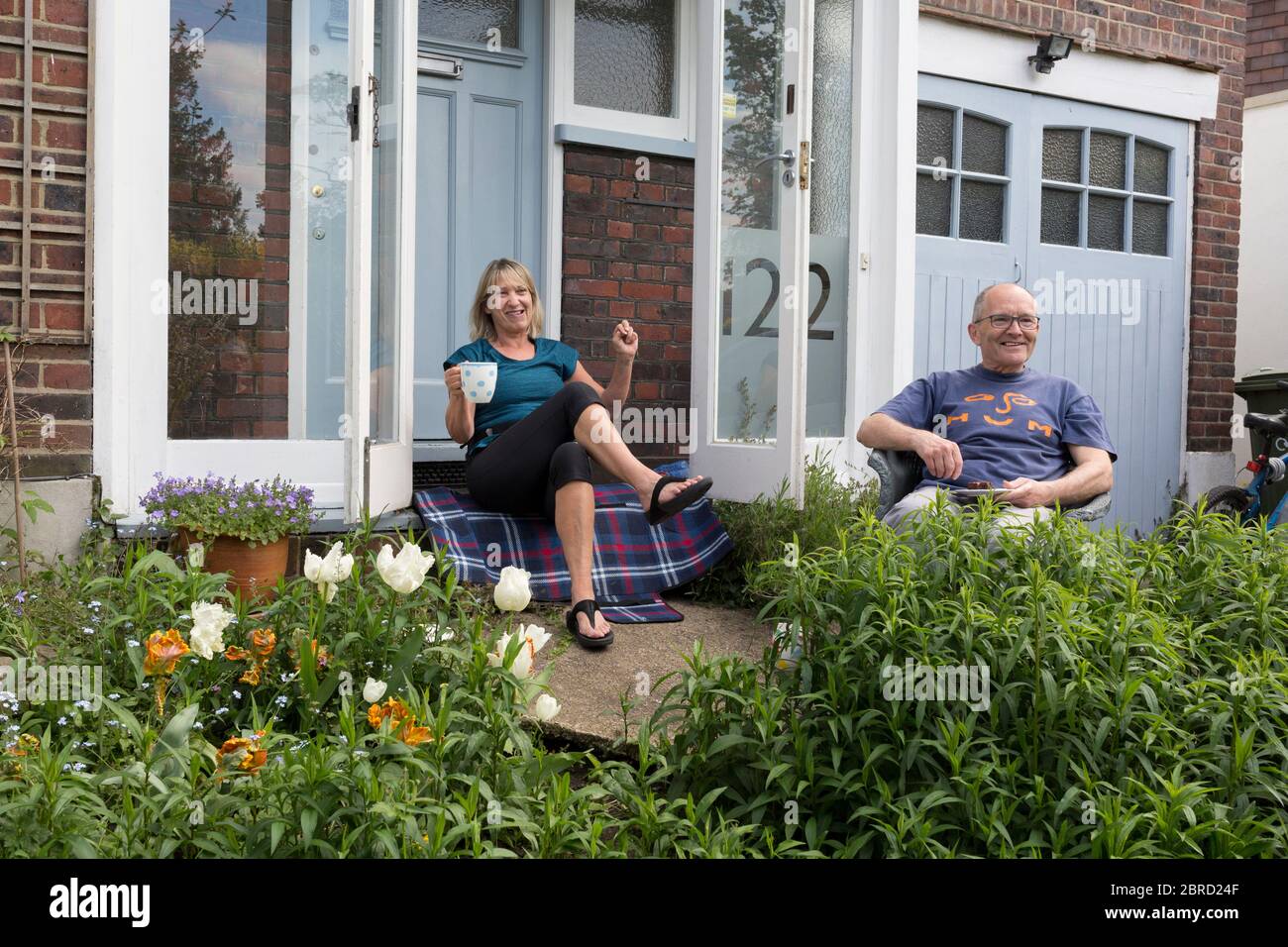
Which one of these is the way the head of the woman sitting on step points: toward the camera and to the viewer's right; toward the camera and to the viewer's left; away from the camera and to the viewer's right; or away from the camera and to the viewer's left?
toward the camera and to the viewer's right

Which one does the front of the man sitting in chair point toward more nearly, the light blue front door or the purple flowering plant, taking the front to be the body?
the purple flowering plant

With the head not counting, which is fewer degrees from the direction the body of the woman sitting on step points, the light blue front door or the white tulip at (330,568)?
the white tulip

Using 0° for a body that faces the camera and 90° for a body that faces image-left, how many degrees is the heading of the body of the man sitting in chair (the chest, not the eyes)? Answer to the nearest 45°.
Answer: approximately 0°

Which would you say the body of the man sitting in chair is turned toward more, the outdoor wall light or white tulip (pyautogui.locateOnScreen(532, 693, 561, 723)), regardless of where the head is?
the white tulip

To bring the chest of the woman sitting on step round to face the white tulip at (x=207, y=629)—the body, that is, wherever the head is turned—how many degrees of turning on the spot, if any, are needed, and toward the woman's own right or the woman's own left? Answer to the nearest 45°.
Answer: approximately 45° to the woman's own right

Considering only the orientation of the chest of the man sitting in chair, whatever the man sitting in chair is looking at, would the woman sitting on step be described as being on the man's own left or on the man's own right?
on the man's own right

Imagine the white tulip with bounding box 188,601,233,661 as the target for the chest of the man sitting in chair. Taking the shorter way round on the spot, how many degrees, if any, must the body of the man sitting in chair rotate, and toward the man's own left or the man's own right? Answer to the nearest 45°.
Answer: approximately 45° to the man's own right

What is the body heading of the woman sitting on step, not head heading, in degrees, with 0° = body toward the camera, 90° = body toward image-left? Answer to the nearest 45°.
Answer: approximately 315°

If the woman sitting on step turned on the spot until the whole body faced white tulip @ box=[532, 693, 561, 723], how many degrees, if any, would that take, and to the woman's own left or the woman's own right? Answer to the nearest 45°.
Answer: approximately 45° to the woman's own right

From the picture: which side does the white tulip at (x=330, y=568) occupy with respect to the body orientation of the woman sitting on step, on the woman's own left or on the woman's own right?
on the woman's own right
